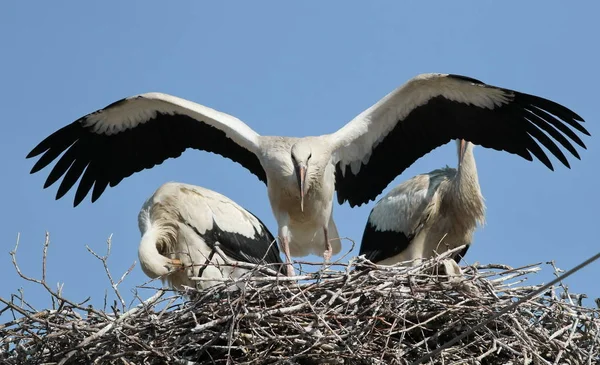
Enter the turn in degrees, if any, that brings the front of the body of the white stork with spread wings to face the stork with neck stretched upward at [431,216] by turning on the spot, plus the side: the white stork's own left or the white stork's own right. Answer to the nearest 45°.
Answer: approximately 135° to the white stork's own left

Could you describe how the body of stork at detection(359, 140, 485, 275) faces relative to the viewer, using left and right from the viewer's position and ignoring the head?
facing the viewer and to the right of the viewer

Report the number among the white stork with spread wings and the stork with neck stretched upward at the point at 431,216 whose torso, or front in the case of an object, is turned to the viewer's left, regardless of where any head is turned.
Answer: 0

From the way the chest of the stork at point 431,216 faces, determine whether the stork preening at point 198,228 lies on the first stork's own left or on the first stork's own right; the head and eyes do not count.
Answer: on the first stork's own right

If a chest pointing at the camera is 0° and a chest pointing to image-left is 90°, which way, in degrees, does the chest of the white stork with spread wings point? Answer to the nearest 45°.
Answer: approximately 0°
